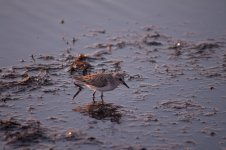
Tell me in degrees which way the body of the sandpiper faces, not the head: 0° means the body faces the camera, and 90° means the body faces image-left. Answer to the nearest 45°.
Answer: approximately 270°
